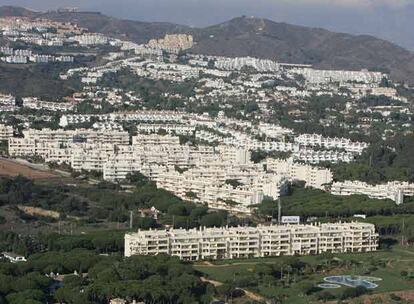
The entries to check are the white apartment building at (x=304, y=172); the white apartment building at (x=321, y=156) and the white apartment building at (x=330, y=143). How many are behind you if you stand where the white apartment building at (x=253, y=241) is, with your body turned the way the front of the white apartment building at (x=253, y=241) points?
3

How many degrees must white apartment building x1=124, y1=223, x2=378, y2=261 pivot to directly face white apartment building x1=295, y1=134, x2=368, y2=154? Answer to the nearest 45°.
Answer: approximately 180°

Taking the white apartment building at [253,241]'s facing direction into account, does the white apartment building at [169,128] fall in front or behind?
behind

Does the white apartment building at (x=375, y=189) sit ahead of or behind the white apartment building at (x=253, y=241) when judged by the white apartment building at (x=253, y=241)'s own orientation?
behind

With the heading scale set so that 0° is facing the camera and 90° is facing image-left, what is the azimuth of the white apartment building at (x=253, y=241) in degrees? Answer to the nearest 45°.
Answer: approximately 0°

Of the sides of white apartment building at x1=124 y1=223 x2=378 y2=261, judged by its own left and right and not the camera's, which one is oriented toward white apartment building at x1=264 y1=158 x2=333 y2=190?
back

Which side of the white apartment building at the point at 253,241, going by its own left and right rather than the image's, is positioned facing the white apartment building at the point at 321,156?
back
